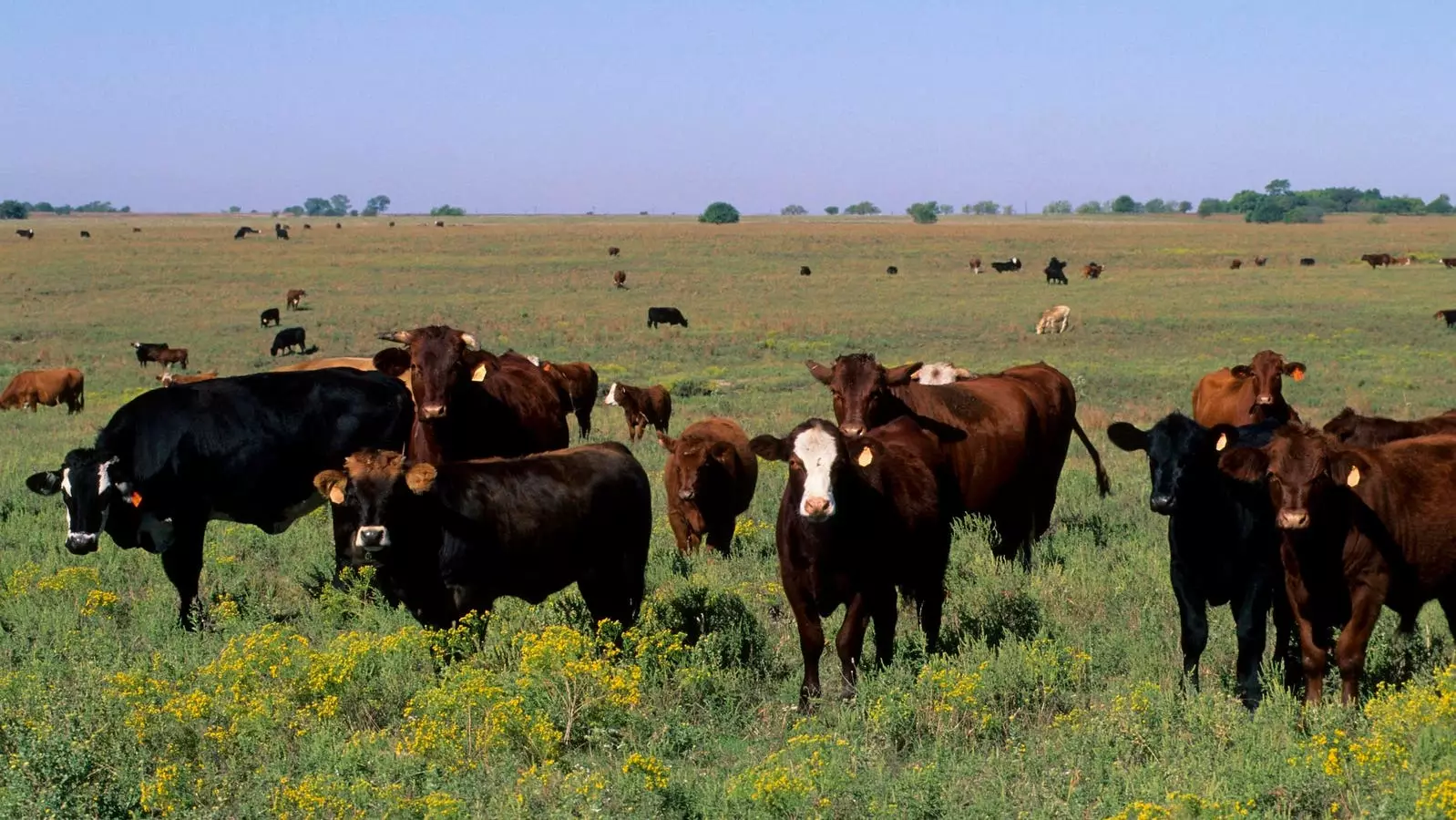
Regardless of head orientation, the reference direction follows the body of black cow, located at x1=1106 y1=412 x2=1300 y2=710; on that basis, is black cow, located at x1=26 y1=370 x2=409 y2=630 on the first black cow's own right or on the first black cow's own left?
on the first black cow's own right

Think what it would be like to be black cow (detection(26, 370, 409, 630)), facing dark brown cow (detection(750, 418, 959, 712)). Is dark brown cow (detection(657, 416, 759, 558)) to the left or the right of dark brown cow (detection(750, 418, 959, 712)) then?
left

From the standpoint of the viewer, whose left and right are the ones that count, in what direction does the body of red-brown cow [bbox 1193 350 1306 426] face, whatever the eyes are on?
facing the viewer and to the right of the viewer

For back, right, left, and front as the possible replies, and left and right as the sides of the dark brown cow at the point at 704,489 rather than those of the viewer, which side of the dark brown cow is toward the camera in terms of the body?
front

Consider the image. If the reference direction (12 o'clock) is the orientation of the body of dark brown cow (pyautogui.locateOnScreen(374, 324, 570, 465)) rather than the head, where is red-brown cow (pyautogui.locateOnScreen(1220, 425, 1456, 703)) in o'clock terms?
The red-brown cow is roughly at 9 o'clock from the dark brown cow.

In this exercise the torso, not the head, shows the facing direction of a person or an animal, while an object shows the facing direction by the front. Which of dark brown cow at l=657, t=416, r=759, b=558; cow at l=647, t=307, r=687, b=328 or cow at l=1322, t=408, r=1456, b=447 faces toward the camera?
the dark brown cow

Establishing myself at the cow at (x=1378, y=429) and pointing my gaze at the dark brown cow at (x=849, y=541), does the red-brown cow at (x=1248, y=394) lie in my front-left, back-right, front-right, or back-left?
back-right

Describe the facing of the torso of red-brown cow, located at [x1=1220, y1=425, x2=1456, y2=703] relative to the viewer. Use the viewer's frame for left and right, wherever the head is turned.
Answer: facing the viewer and to the left of the viewer

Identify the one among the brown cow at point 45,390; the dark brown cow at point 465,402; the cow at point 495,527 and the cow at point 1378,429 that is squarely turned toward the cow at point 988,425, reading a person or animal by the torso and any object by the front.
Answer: the cow at point 1378,429

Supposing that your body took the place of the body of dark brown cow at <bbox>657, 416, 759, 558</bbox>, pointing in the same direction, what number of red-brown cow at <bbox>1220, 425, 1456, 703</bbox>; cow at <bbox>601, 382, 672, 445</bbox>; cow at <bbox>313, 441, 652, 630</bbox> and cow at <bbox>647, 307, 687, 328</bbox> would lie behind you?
2

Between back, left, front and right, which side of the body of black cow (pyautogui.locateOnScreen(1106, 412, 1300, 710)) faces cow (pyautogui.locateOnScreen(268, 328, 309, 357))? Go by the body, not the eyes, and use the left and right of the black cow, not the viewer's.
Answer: right

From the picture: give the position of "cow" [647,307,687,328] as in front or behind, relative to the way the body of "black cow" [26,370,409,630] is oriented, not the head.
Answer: behind

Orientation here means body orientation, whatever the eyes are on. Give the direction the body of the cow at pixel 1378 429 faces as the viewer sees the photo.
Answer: to the viewer's left
